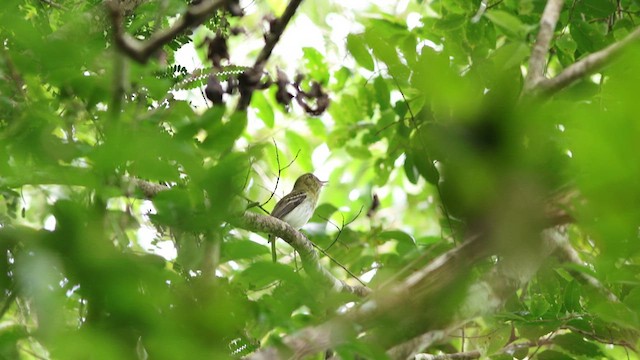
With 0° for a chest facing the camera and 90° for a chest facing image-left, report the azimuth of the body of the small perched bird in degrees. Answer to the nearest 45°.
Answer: approximately 270°
